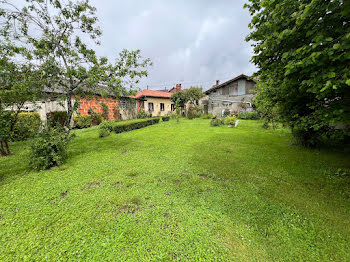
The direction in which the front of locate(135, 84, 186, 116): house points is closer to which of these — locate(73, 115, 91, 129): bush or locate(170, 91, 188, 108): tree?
the bush

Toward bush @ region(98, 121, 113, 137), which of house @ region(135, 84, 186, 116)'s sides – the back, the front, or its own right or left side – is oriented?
front

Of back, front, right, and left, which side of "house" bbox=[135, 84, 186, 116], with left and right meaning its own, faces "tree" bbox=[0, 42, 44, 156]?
front

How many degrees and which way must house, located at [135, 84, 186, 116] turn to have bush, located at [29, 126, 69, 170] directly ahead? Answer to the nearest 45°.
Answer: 0° — it already faces it

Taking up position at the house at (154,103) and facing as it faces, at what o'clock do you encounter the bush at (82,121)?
The bush is roughly at 1 o'clock from the house.

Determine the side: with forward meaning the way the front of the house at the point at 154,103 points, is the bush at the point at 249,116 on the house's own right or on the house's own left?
on the house's own left

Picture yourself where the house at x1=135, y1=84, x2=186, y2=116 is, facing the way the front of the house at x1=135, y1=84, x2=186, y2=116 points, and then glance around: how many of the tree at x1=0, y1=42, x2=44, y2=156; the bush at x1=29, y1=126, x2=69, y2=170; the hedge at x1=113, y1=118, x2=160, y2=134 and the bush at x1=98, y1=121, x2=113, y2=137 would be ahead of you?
4

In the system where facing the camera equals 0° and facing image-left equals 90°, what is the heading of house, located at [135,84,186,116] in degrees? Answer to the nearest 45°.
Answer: approximately 0°

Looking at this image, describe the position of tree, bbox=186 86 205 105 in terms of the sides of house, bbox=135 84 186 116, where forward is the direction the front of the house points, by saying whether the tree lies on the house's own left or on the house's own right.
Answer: on the house's own left

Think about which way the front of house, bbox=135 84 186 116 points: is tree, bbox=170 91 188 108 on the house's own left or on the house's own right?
on the house's own left
